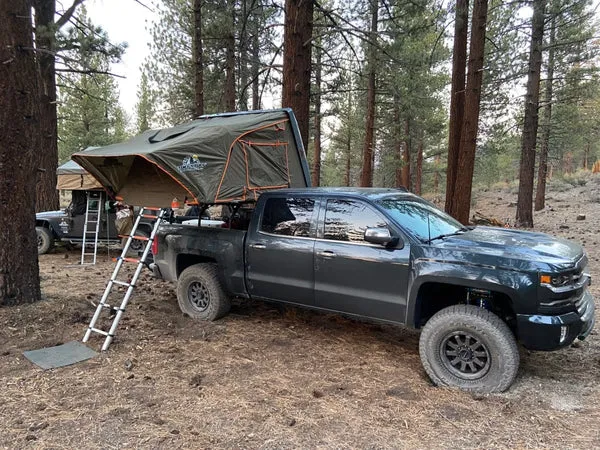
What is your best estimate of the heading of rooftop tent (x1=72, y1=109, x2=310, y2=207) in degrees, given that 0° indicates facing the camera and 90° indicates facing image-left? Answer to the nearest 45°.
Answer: approximately 45°

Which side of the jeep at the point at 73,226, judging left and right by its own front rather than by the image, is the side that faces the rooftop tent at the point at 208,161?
left

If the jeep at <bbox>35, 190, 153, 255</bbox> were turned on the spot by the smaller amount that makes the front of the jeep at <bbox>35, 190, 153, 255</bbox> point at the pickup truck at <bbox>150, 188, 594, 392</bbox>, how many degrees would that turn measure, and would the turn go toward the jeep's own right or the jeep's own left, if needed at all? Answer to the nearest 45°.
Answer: approximately 90° to the jeep's own left

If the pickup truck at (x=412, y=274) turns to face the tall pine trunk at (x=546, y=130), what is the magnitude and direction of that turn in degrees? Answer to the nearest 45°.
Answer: approximately 90° to its left

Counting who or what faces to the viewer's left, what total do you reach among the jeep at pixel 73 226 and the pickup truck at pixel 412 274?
1

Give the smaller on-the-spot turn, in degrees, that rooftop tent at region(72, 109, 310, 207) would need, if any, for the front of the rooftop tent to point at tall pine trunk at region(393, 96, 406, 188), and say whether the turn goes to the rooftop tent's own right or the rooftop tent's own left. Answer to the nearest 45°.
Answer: approximately 180°

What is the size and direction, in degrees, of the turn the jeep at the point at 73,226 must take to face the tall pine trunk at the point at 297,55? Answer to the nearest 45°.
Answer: approximately 135° to its left

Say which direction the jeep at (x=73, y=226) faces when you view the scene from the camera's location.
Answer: facing to the left of the viewer

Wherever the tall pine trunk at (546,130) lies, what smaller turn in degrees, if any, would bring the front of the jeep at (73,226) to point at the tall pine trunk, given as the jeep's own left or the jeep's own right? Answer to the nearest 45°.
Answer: approximately 180°

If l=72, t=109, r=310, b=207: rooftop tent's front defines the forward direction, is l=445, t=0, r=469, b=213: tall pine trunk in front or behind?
behind

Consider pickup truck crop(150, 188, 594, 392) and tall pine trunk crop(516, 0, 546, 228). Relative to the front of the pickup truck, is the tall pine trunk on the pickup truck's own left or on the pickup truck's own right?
on the pickup truck's own left

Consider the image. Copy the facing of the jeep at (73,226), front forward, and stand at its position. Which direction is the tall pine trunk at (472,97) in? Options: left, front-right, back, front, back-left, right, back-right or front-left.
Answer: back-left

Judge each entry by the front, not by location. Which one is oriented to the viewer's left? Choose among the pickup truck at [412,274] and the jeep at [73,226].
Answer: the jeep at [73,226]
